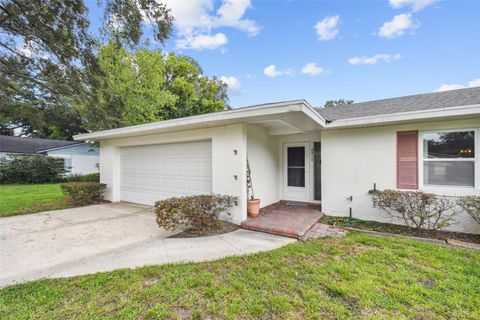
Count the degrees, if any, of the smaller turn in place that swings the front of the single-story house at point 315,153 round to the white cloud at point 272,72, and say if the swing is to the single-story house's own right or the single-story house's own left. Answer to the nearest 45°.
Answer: approximately 135° to the single-story house's own right

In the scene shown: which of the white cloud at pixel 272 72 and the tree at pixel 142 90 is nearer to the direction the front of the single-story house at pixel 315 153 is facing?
the tree

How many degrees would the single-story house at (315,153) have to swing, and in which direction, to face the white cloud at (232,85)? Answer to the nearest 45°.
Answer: approximately 135° to its right

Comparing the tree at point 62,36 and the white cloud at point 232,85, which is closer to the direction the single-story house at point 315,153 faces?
the tree

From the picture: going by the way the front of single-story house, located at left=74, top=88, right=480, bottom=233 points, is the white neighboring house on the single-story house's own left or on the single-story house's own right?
on the single-story house's own right

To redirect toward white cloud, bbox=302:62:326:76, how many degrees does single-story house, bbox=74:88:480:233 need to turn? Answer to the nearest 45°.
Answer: approximately 135° to its right

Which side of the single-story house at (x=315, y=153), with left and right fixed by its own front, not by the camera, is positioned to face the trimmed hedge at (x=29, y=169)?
right
